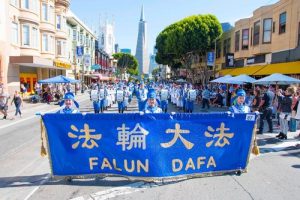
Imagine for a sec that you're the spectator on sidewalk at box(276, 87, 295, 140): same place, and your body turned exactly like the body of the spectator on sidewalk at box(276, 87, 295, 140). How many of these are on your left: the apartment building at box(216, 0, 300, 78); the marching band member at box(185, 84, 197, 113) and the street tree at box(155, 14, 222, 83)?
0

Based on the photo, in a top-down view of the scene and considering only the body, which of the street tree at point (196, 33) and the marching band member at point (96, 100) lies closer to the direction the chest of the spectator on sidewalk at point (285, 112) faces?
the marching band member

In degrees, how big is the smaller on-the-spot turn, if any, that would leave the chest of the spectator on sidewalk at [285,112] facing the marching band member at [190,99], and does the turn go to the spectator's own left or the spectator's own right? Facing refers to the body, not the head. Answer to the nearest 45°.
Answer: approximately 45° to the spectator's own right

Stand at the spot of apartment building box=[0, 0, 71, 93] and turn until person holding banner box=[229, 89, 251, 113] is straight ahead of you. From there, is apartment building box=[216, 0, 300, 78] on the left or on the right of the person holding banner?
left

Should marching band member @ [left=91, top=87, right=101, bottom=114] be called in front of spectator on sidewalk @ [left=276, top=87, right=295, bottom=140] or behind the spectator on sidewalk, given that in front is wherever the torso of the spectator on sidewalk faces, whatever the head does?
in front

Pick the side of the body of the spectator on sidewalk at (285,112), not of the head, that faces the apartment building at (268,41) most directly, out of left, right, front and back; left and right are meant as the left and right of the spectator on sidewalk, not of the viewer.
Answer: right

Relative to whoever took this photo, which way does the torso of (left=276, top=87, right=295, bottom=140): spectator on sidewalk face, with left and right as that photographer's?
facing to the left of the viewer

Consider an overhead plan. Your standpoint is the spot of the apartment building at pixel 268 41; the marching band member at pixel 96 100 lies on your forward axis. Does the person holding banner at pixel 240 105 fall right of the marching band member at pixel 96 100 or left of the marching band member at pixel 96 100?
left

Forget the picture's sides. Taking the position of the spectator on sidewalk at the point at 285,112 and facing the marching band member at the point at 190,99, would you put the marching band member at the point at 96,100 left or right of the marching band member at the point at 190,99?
left

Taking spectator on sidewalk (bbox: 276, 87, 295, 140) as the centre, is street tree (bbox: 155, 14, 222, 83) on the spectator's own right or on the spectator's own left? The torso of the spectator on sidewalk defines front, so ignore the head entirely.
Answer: on the spectator's own right

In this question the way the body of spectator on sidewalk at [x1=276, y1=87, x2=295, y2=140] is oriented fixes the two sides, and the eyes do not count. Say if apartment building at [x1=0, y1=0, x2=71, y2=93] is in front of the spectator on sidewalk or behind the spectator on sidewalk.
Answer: in front
